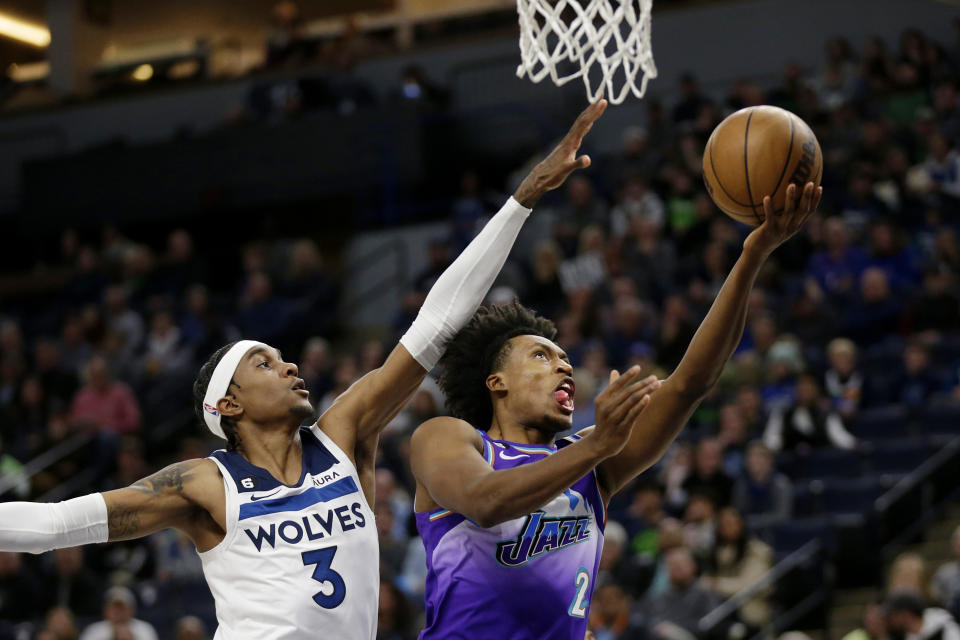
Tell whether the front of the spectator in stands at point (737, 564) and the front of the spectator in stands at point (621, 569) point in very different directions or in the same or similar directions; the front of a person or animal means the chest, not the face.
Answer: same or similar directions

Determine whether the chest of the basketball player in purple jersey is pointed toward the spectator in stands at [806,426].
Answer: no

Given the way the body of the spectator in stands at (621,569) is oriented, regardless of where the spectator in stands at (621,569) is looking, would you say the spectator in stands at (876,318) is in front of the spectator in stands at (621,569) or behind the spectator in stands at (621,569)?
behind

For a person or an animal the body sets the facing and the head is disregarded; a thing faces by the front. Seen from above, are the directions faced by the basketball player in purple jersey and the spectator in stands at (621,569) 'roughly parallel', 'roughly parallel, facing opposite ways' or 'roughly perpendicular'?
roughly perpendicular

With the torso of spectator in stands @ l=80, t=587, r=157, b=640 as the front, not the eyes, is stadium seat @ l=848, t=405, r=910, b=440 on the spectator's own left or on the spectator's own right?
on the spectator's own left

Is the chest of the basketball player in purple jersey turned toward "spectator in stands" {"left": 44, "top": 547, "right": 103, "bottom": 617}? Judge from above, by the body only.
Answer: no

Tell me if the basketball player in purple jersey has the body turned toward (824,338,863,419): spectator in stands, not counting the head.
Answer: no

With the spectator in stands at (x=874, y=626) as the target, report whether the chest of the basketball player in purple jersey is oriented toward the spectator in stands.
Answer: no

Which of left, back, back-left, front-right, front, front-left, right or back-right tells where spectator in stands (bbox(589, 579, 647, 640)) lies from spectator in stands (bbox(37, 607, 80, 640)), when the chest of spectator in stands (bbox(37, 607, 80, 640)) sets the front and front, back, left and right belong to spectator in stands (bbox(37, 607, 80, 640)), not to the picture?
front-left

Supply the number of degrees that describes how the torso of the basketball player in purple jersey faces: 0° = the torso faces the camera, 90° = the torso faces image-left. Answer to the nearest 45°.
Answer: approximately 315°

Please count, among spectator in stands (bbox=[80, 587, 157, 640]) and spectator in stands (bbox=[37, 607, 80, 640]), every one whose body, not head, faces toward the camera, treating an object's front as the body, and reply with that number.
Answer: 2

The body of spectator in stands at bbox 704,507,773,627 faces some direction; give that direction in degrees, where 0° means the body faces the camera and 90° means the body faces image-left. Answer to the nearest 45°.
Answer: approximately 45°

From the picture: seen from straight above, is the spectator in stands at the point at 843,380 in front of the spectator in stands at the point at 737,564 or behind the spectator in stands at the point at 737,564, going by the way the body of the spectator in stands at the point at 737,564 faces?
behind

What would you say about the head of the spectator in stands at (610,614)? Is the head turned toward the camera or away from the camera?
toward the camera

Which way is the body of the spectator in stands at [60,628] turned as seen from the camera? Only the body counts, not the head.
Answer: toward the camera

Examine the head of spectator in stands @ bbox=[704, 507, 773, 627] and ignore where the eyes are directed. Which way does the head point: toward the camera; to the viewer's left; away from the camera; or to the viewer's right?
toward the camera

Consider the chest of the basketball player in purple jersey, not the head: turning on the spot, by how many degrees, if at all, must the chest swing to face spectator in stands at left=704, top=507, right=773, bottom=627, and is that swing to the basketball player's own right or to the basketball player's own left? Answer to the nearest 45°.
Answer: approximately 135° to the basketball player's own left

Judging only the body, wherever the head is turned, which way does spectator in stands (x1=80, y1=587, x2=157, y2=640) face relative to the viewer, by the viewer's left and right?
facing the viewer

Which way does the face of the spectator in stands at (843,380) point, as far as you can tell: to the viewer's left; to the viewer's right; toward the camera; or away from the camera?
toward the camera
